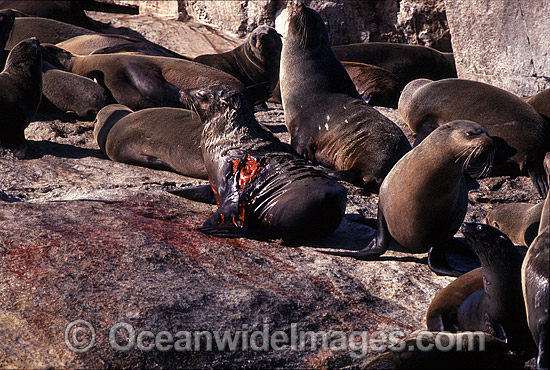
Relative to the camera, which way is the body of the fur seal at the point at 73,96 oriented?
to the viewer's left

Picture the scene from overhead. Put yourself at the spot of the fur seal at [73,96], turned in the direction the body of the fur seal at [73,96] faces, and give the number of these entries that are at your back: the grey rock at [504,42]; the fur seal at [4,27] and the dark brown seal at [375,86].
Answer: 2

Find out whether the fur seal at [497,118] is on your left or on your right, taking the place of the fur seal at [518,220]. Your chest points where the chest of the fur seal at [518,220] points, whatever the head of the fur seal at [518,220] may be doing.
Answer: on your right

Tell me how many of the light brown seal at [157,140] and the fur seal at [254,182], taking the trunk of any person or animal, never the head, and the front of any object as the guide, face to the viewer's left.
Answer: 2

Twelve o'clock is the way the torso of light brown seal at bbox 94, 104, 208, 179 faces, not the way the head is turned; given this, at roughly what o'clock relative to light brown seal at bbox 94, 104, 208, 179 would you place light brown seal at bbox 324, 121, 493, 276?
light brown seal at bbox 324, 121, 493, 276 is roughly at 8 o'clock from light brown seal at bbox 94, 104, 208, 179.

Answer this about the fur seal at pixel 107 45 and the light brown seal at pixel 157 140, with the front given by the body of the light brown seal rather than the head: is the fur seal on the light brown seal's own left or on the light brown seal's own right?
on the light brown seal's own right

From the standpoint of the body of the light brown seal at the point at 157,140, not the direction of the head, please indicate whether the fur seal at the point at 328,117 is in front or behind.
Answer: behind

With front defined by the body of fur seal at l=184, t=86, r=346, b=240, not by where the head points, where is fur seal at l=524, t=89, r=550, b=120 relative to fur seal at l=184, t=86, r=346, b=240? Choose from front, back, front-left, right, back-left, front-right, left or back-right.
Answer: back-right

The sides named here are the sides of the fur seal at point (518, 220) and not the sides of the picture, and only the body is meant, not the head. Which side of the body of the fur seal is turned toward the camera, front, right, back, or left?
left
